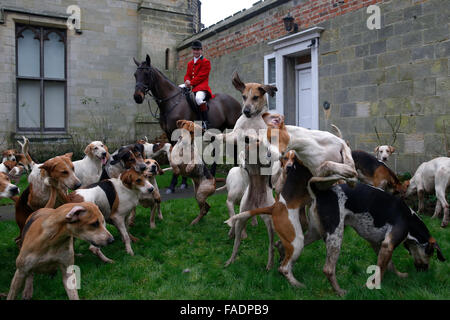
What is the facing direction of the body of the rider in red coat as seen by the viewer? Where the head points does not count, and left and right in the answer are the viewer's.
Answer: facing the viewer and to the left of the viewer

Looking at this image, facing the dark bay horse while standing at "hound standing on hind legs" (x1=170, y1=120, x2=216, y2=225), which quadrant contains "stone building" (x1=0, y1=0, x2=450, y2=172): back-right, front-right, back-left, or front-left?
front-right

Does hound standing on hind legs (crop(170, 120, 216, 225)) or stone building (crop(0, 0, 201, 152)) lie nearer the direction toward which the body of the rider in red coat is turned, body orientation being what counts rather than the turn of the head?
the hound standing on hind legs

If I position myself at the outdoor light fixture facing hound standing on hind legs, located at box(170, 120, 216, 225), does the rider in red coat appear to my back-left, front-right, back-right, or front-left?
front-right

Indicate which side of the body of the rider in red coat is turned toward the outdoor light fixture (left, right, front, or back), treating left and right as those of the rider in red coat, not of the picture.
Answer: back

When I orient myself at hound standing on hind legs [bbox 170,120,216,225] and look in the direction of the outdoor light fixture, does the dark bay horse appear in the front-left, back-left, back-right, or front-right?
front-left
